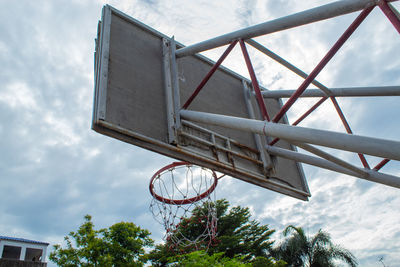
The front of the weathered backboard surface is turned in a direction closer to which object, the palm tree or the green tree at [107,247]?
the green tree

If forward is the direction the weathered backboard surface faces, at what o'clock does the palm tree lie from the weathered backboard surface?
The palm tree is roughly at 2 o'clock from the weathered backboard surface.

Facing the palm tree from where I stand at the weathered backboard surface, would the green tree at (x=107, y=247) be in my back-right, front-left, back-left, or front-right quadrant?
front-left

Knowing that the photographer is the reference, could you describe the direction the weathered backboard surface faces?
facing away from the viewer and to the left of the viewer

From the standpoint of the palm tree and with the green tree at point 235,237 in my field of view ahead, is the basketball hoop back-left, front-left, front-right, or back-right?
front-left

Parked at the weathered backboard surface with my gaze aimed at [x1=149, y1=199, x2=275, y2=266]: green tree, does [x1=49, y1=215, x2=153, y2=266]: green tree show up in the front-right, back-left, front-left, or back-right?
front-left

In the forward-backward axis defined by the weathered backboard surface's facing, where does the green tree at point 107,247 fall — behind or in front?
in front

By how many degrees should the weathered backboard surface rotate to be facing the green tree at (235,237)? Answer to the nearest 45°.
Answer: approximately 45° to its right
